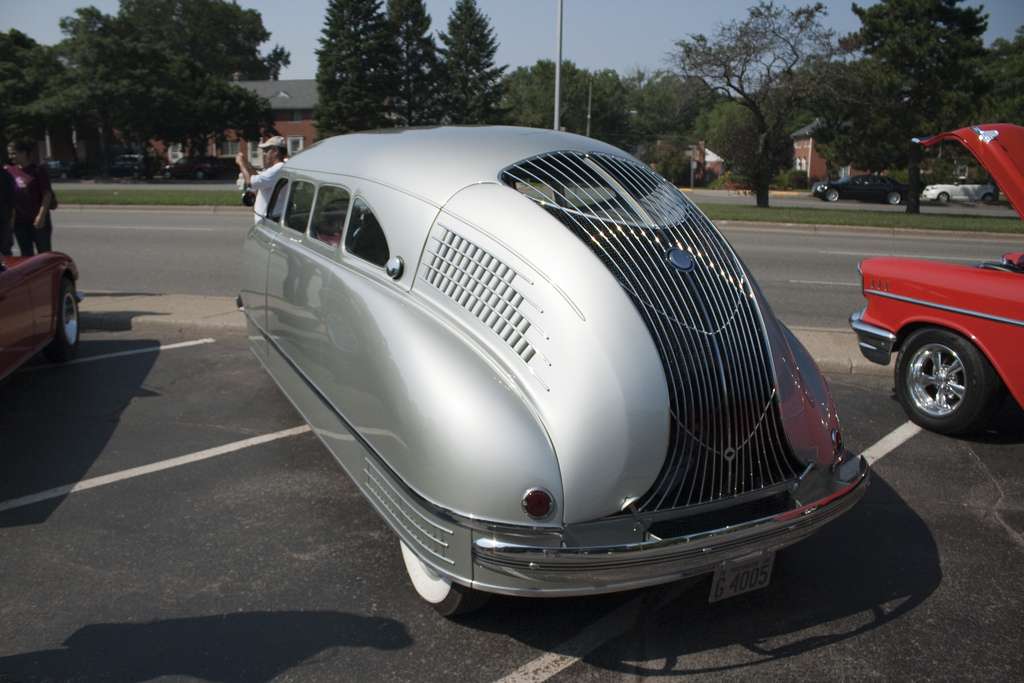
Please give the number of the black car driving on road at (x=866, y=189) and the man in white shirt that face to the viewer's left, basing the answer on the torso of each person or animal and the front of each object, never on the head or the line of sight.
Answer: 2

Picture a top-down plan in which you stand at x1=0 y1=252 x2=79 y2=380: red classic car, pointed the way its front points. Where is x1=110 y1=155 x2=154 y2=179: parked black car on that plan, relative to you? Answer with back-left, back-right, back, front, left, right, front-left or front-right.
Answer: front-left

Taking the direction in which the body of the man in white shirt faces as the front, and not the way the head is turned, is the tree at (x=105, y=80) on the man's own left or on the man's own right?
on the man's own right

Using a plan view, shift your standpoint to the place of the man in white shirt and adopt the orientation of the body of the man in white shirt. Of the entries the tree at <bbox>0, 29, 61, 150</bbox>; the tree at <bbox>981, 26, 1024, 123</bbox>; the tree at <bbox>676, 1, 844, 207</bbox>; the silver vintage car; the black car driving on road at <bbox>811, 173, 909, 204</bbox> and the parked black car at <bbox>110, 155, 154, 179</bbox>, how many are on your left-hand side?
1

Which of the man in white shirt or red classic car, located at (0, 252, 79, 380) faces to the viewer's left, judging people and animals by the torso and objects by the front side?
the man in white shirt

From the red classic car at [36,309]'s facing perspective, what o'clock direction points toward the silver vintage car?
The silver vintage car is roughly at 4 o'clock from the red classic car.

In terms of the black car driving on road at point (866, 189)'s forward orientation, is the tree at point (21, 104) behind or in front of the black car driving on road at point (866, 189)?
in front

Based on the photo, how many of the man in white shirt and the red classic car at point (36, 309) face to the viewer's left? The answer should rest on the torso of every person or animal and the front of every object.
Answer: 1

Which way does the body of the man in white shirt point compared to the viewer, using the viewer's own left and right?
facing to the left of the viewer

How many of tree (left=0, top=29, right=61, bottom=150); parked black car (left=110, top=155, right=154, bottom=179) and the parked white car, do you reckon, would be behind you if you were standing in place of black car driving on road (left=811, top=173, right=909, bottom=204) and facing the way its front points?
1

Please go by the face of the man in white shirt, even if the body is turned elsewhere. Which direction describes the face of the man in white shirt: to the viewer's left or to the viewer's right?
to the viewer's left

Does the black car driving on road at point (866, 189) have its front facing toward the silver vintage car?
no

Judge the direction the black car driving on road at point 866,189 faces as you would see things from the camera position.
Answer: facing to the left of the viewer

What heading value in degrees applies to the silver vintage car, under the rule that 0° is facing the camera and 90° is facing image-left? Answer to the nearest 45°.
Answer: approximately 135°
